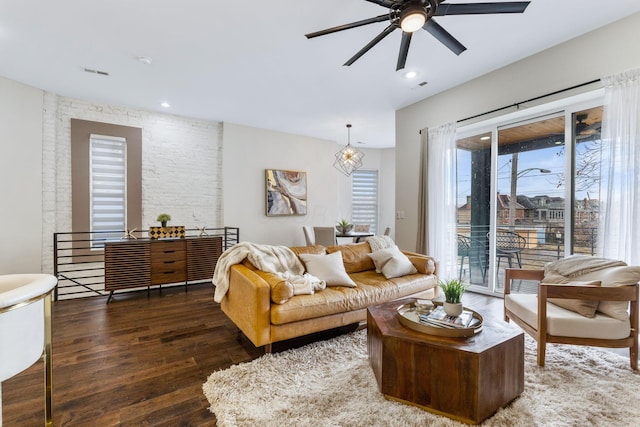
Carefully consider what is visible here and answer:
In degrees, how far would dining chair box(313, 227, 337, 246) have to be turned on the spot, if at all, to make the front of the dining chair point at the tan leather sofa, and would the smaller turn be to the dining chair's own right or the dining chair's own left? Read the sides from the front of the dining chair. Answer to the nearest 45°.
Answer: approximately 135° to the dining chair's own right

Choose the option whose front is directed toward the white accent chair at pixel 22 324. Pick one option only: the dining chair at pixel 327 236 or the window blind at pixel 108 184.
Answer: the window blind

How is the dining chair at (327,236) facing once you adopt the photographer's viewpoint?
facing away from the viewer and to the right of the viewer

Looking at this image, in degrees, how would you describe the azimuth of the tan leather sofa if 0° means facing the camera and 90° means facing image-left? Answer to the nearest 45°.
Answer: approximately 315°

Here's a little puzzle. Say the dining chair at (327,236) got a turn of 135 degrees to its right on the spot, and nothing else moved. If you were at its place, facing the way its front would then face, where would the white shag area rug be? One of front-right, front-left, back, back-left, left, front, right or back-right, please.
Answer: front
